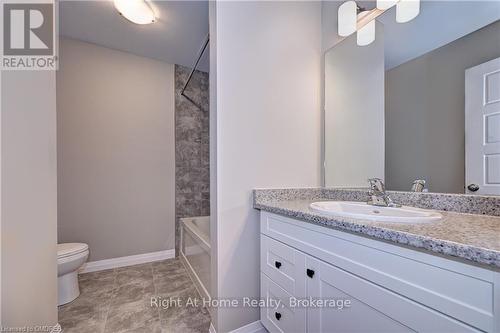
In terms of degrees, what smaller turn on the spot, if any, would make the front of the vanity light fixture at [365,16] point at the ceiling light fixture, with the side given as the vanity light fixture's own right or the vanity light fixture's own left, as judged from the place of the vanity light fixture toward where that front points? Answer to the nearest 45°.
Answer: approximately 45° to the vanity light fixture's own right

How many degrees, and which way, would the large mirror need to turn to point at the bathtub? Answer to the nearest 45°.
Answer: approximately 45° to its right

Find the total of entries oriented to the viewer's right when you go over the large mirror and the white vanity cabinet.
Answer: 0

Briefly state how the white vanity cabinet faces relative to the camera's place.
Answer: facing the viewer and to the left of the viewer
